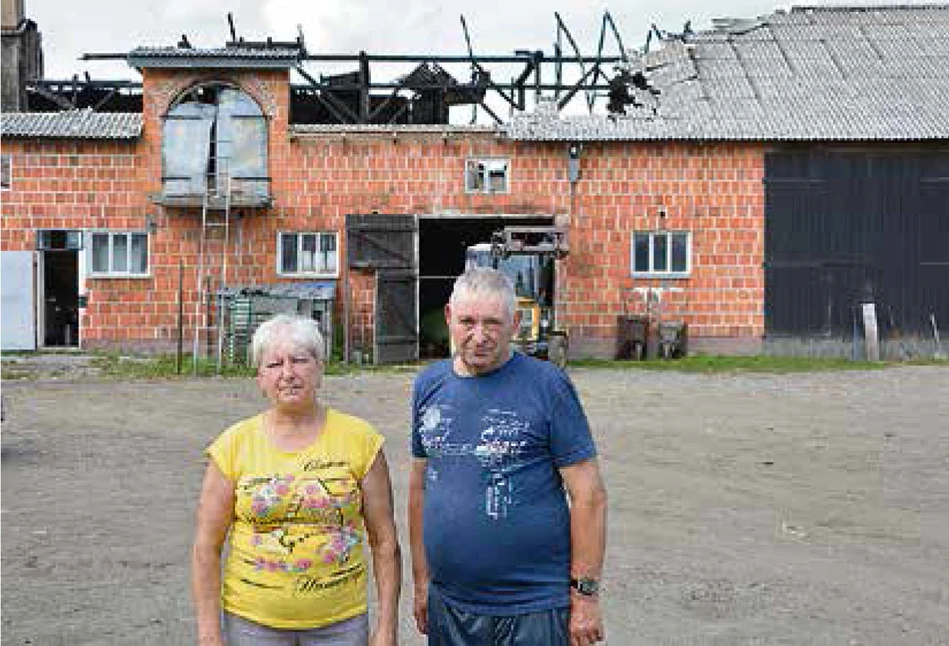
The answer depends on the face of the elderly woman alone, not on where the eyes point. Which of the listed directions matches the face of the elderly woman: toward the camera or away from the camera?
toward the camera

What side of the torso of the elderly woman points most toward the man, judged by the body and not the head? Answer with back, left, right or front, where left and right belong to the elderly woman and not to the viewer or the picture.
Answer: left

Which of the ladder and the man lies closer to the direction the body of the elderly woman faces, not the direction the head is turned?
the man

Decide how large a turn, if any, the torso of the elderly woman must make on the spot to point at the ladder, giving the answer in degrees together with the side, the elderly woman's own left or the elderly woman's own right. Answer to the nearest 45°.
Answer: approximately 180°

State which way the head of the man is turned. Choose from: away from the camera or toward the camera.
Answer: toward the camera

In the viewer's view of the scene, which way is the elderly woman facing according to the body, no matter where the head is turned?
toward the camera
